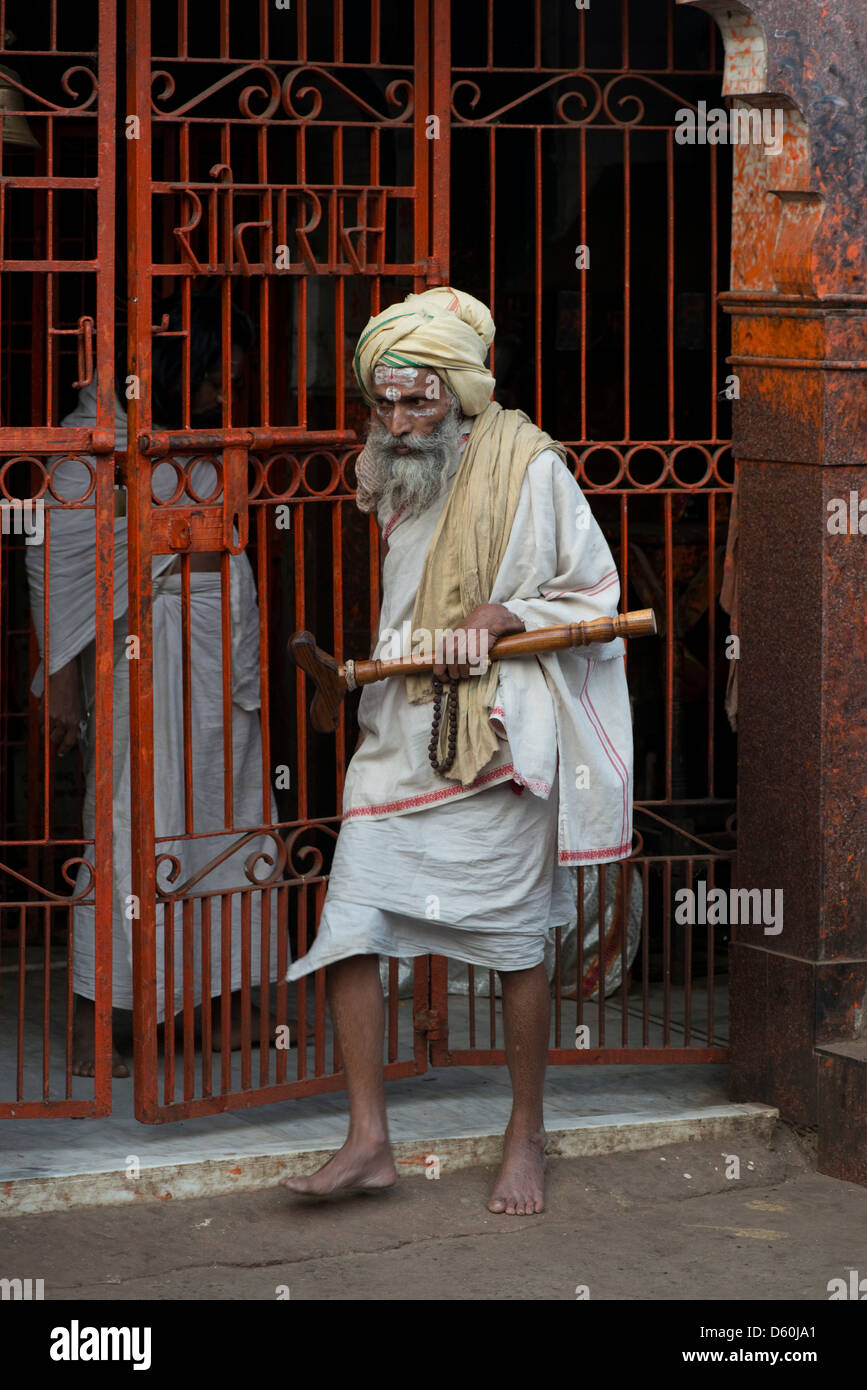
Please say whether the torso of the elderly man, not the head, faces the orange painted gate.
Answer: no

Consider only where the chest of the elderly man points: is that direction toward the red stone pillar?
no

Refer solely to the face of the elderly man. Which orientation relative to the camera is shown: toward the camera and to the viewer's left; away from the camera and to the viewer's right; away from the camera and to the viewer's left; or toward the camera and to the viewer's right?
toward the camera and to the viewer's left

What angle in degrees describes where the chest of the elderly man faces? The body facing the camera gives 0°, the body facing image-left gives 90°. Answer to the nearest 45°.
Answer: approximately 45°

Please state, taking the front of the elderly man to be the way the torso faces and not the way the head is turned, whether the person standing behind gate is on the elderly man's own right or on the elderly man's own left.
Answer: on the elderly man's own right

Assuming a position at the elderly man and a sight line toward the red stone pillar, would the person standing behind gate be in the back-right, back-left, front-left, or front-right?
back-left
